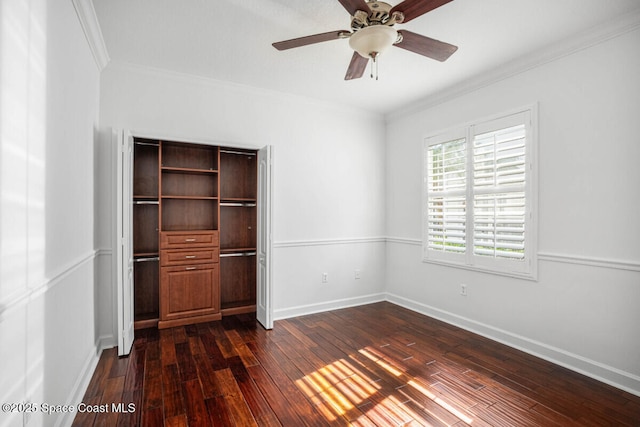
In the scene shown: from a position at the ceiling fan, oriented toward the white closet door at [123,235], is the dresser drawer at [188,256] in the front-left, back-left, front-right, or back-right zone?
front-right

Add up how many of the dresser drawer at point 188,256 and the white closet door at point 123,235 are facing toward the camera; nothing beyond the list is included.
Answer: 1

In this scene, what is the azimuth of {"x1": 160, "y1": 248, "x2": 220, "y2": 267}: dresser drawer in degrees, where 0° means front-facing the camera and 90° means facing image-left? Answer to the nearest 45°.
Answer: approximately 0°

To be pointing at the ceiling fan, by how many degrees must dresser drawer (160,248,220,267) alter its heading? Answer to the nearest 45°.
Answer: approximately 45° to its left

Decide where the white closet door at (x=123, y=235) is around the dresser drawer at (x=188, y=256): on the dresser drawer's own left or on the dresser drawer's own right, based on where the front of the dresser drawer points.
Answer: on the dresser drawer's own right
